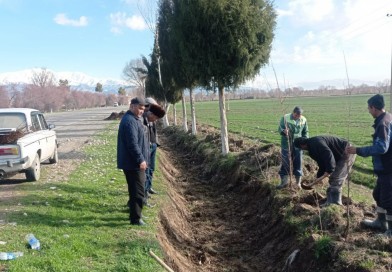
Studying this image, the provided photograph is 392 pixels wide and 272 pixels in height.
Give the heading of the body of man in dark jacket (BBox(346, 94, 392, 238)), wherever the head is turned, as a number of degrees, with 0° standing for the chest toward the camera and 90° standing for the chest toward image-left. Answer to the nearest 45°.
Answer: approximately 90°

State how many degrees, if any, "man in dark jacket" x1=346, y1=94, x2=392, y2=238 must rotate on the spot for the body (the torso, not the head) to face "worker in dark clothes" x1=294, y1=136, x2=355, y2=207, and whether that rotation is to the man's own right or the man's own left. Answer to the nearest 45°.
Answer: approximately 45° to the man's own right

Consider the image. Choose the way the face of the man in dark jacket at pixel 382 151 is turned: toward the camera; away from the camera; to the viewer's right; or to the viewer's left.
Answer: to the viewer's left

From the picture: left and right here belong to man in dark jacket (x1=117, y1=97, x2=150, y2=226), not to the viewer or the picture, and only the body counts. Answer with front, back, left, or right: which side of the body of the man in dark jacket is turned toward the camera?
right

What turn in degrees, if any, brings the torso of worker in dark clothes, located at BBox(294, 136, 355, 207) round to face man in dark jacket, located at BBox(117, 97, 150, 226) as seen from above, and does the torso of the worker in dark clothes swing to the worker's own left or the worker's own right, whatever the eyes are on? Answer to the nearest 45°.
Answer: approximately 45° to the worker's own left

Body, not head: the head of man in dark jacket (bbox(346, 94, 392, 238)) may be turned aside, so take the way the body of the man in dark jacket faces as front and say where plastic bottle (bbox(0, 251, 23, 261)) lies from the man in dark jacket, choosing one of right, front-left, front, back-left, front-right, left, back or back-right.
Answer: front-left

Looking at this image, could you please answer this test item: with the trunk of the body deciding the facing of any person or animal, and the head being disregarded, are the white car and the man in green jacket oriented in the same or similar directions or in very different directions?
very different directions

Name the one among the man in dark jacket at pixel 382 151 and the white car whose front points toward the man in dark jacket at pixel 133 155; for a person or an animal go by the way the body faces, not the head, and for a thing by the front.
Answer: the man in dark jacket at pixel 382 151

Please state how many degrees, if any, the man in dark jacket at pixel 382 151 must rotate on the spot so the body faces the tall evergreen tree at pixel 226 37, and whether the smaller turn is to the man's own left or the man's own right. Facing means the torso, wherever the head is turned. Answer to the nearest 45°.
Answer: approximately 45° to the man's own right

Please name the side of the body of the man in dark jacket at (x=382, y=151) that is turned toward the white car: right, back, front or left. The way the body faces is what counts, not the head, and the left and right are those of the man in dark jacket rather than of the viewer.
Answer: front

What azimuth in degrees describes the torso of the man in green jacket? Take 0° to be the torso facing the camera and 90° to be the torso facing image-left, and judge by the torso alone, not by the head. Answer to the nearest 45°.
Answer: approximately 0°

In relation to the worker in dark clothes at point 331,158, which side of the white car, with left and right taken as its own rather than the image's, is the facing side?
right

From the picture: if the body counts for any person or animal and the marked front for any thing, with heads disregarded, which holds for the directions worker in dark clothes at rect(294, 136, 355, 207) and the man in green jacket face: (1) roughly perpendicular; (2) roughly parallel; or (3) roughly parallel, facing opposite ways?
roughly perpendicular

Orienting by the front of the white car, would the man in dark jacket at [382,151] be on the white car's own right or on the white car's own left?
on the white car's own right
